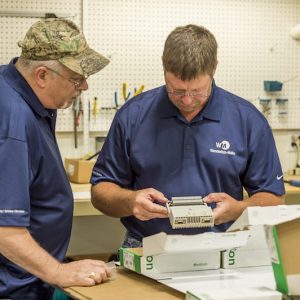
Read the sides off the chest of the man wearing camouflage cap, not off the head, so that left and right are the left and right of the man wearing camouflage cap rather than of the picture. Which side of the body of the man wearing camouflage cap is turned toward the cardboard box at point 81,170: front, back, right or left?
left

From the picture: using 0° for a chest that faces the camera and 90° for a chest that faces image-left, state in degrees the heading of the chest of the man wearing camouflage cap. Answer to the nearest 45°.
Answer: approximately 270°

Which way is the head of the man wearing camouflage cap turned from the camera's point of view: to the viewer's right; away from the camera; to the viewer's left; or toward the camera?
to the viewer's right

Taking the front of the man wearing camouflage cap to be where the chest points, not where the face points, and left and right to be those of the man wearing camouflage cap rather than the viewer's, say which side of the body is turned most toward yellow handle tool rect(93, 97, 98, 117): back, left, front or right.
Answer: left

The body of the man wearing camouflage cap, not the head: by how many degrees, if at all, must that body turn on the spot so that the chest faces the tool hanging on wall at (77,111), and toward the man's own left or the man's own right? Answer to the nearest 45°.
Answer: approximately 90° to the man's own left
